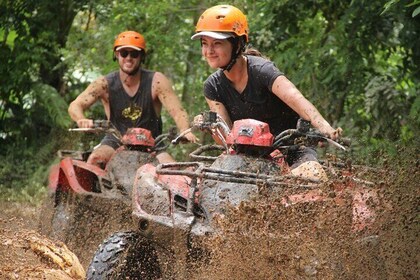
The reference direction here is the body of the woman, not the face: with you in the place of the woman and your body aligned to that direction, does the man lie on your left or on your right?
on your right

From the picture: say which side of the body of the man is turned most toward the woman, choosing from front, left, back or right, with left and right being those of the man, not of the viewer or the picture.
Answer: front

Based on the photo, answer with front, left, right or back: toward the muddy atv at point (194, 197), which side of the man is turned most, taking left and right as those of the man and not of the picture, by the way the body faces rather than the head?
front

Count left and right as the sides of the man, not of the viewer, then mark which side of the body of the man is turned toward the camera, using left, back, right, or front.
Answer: front

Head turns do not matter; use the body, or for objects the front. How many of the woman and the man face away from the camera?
0

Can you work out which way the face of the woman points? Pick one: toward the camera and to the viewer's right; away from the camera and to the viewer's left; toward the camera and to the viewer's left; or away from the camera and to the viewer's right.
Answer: toward the camera and to the viewer's left

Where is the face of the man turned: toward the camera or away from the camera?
toward the camera
